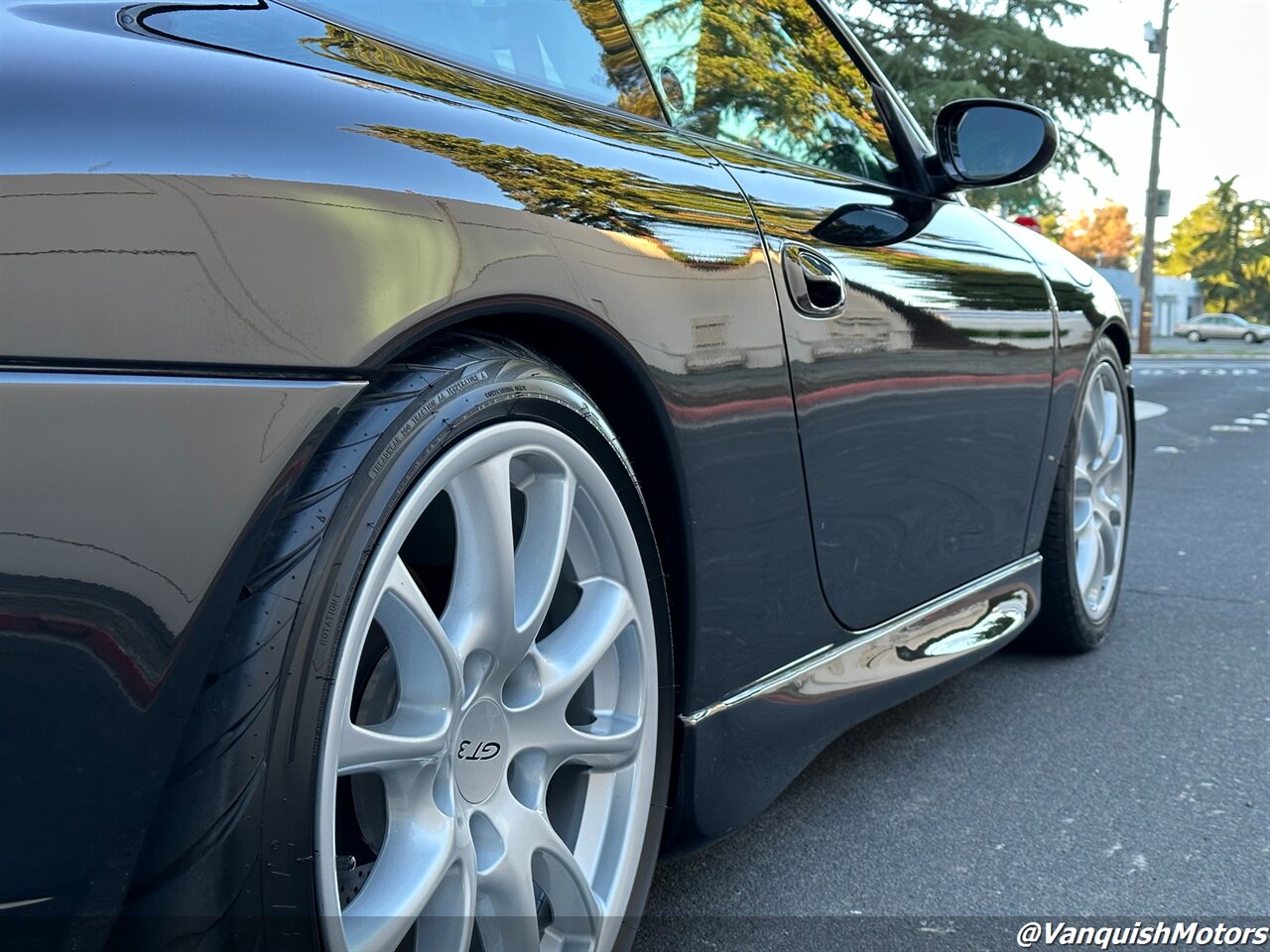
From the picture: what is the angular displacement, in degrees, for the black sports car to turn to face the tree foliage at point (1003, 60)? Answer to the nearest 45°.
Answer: approximately 45° to its left

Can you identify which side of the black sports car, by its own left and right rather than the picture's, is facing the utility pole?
front

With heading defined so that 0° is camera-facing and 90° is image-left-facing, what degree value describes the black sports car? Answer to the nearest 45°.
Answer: approximately 225°
